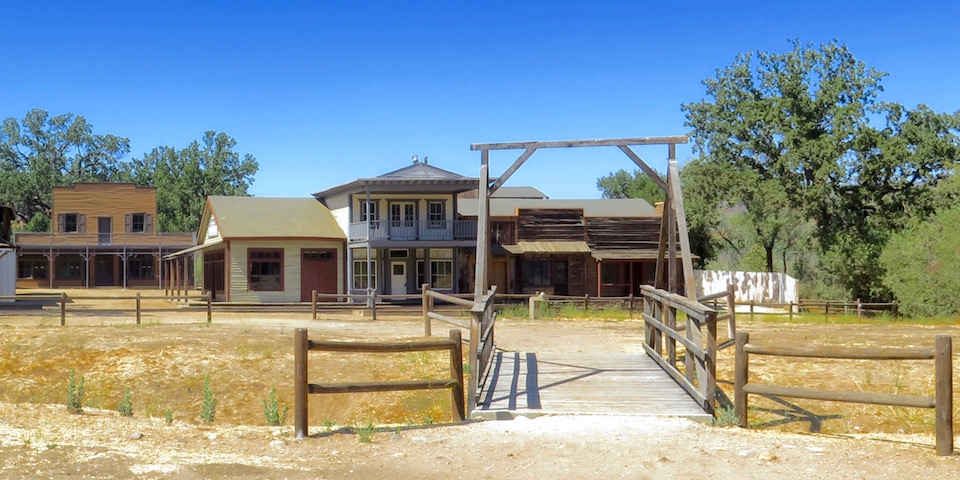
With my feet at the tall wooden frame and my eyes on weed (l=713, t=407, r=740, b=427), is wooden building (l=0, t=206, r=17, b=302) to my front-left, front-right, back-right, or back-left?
back-right

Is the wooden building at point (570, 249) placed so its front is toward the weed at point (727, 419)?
yes

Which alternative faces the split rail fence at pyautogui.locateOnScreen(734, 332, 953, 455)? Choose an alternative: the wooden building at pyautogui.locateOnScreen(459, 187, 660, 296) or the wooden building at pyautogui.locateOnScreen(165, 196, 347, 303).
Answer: the wooden building at pyautogui.locateOnScreen(459, 187, 660, 296)

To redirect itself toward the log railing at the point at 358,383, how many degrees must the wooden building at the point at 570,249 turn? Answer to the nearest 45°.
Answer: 0° — it already faces it

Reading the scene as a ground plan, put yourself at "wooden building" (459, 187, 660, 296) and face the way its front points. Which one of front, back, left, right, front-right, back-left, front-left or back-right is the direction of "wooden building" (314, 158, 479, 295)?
front-right

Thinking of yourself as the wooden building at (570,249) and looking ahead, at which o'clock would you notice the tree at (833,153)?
The tree is roughly at 9 o'clock from the wooden building.

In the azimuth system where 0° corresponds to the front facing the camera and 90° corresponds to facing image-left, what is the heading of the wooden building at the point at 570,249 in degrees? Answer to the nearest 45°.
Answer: approximately 0°

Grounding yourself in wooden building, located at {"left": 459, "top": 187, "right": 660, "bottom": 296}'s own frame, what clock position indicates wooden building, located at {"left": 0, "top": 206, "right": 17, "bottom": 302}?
wooden building, located at {"left": 0, "top": 206, "right": 17, "bottom": 302} is roughly at 3 o'clock from wooden building, located at {"left": 459, "top": 187, "right": 660, "bottom": 296}.
